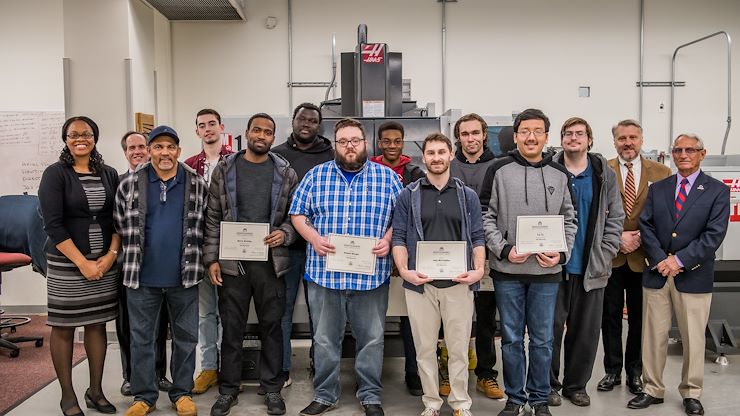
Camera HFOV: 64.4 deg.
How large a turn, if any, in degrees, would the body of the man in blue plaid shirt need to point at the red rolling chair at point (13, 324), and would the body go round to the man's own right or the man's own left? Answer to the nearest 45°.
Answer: approximately 135° to the man's own right

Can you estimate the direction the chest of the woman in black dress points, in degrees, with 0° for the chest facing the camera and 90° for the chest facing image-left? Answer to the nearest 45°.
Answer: approximately 315°

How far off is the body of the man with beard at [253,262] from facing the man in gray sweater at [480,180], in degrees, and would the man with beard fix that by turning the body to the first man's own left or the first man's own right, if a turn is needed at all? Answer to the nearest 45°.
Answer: approximately 90° to the first man's own left

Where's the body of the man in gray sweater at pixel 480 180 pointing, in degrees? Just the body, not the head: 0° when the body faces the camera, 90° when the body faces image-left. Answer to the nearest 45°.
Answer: approximately 0°

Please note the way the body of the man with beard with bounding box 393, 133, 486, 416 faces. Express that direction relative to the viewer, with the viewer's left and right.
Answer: facing the viewer

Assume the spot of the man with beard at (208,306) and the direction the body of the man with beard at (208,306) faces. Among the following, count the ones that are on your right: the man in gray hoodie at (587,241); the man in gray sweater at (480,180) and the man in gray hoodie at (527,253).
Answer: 0

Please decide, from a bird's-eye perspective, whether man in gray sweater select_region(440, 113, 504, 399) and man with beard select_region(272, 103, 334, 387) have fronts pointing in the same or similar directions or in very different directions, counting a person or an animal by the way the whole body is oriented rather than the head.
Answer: same or similar directions

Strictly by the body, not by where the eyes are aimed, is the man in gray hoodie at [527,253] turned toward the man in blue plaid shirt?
no

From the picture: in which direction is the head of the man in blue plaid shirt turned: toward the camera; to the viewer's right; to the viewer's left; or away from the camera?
toward the camera

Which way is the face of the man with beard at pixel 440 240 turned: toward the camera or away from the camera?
toward the camera

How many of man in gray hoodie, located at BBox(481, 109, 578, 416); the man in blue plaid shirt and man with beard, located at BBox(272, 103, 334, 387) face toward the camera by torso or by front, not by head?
3

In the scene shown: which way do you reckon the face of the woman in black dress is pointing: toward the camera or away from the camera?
toward the camera

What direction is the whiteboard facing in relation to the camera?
toward the camera
